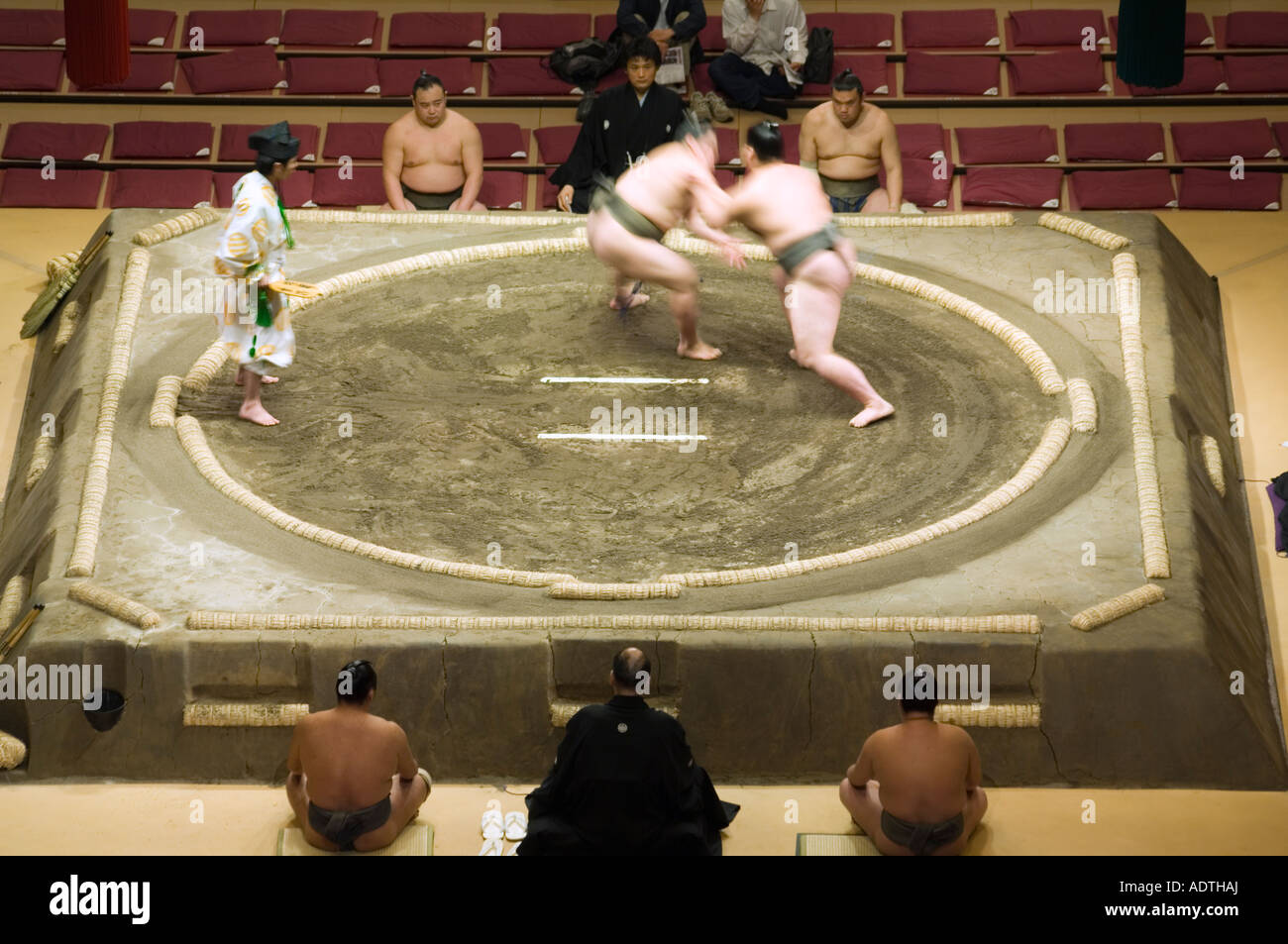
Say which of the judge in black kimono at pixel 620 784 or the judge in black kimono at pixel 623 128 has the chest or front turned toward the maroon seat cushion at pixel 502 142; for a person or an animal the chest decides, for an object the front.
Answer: the judge in black kimono at pixel 620 784

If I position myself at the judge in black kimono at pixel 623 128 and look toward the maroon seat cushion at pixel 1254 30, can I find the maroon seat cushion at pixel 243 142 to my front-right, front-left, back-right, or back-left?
back-left

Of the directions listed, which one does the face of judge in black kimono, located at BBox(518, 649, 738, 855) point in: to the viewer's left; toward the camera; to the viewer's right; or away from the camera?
away from the camera

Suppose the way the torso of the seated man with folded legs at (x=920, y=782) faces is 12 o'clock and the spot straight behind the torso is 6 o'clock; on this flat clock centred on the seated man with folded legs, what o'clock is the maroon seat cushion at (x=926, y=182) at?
The maroon seat cushion is roughly at 12 o'clock from the seated man with folded legs.

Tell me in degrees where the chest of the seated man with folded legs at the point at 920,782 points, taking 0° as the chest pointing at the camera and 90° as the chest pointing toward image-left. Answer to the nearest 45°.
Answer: approximately 180°

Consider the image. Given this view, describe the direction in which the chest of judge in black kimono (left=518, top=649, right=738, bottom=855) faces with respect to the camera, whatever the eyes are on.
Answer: away from the camera

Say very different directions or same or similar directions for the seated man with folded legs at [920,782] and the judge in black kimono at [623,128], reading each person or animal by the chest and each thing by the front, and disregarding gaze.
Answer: very different directions

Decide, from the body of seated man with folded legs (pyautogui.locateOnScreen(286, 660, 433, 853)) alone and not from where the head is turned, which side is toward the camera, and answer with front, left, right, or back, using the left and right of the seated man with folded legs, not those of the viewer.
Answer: back
